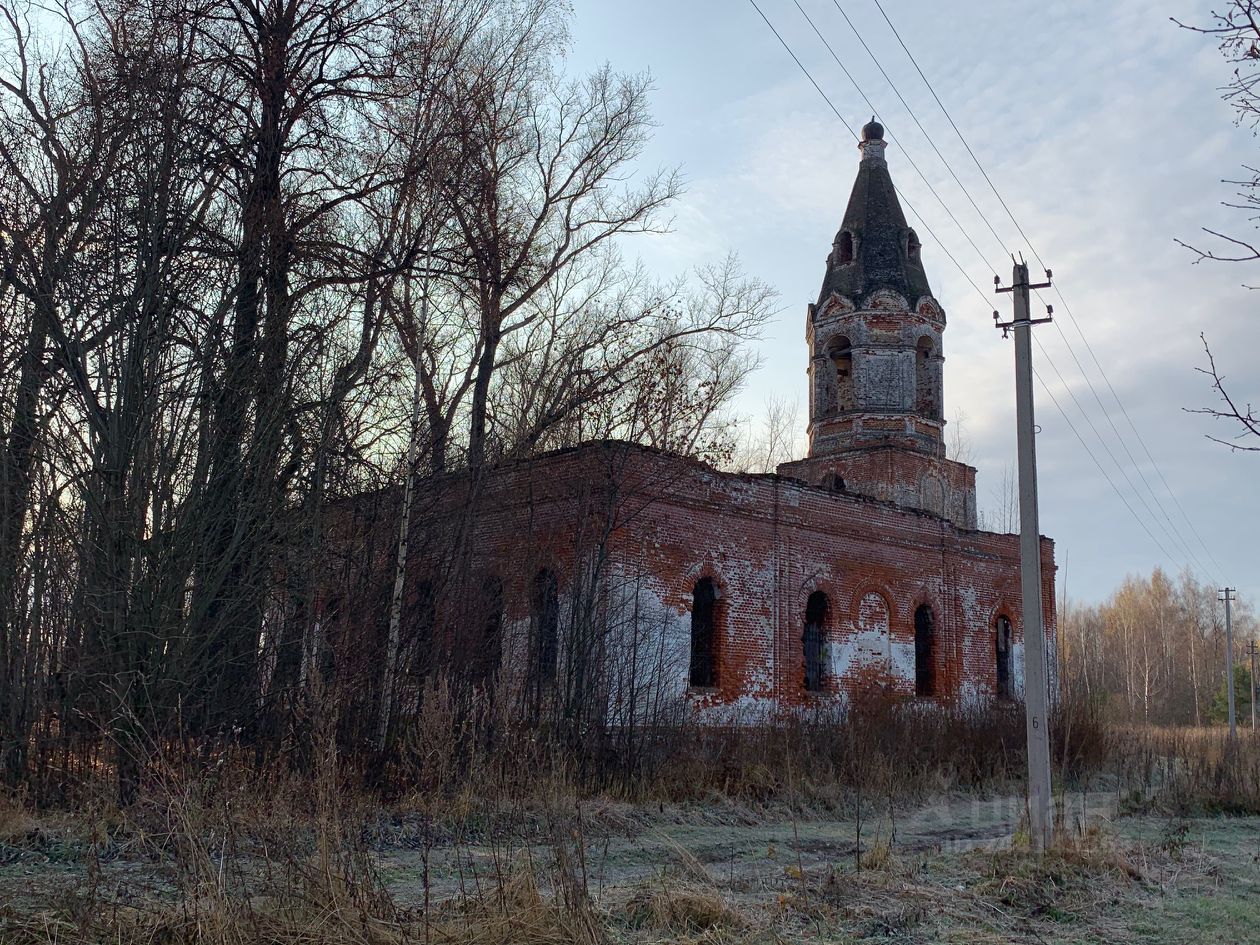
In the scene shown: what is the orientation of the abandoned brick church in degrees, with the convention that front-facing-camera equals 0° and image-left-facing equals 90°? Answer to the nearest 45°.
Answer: approximately 225°
